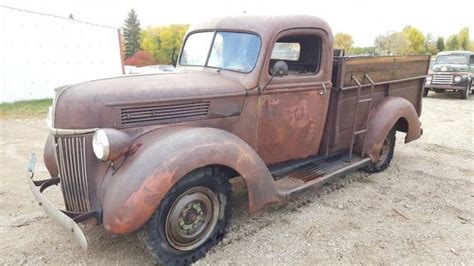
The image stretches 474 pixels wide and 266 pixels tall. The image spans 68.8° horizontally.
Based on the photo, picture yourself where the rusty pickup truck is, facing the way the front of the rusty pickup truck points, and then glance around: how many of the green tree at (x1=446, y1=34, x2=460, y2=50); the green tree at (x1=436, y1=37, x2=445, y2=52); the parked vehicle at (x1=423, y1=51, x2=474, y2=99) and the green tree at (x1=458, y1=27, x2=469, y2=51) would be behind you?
4

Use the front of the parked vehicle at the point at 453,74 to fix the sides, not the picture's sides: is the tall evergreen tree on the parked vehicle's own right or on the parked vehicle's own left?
on the parked vehicle's own right

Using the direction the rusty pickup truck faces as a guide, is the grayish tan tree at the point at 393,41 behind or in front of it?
behind

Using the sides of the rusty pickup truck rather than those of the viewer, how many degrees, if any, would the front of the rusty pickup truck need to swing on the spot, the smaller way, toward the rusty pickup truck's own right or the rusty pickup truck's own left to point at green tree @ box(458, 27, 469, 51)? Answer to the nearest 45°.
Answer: approximately 180°

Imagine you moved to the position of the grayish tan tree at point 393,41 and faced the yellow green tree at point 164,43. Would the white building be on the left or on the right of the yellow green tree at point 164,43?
left

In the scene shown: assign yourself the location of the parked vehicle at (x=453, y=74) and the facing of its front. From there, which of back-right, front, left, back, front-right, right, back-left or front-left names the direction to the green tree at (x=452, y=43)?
back-right

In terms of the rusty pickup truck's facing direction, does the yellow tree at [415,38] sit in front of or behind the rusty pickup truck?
behind

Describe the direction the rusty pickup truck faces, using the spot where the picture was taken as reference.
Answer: facing the viewer and to the left of the viewer

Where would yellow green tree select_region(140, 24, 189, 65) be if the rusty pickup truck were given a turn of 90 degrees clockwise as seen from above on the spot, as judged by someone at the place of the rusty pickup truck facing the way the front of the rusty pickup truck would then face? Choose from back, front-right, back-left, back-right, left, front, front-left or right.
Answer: front-right

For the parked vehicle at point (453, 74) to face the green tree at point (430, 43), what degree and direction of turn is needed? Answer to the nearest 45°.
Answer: approximately 135° to its right

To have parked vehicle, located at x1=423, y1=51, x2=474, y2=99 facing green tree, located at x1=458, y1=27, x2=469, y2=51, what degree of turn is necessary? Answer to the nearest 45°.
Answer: approximately 135° to its right

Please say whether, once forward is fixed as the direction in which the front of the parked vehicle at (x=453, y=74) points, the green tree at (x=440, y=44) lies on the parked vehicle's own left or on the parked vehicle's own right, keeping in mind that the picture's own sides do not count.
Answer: on the parked vehicle's own right

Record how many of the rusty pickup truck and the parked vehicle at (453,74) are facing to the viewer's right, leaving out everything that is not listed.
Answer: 0
